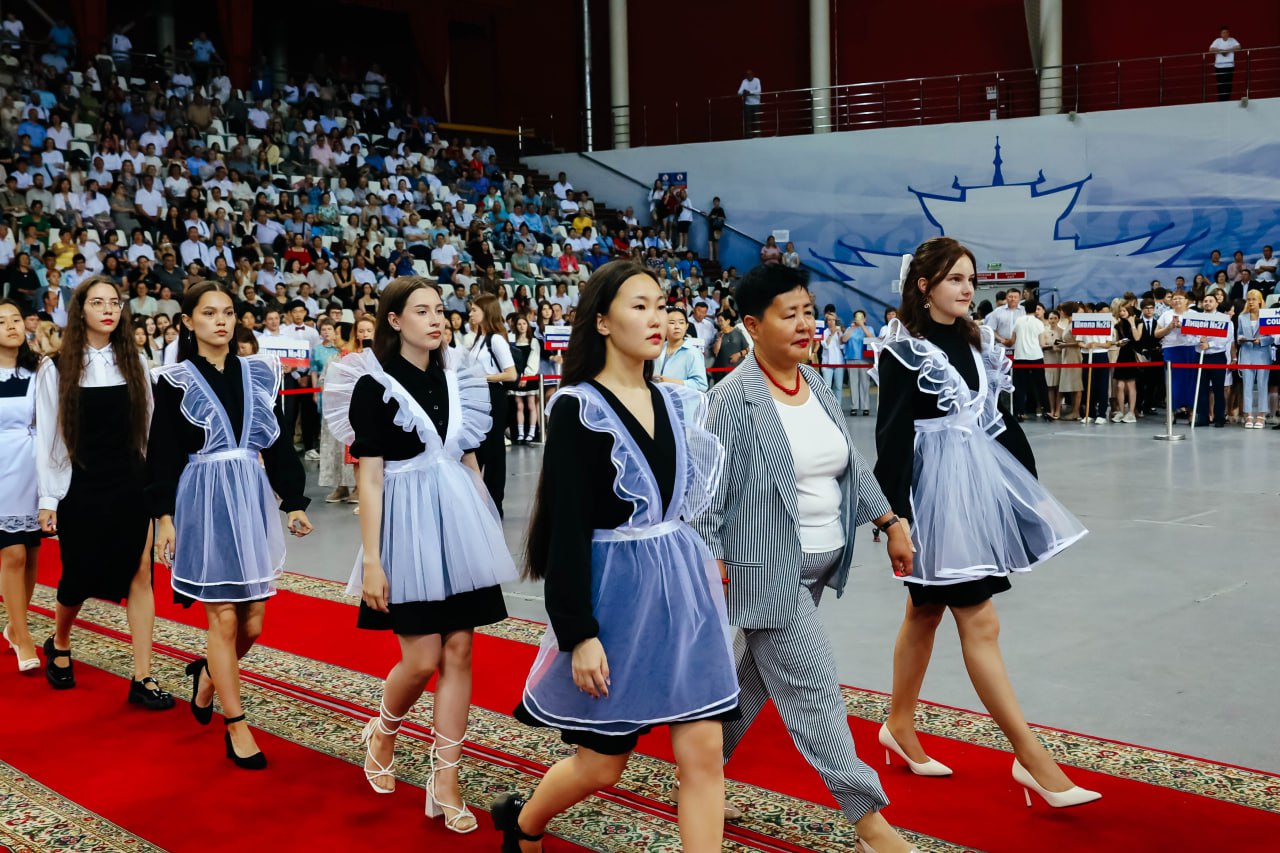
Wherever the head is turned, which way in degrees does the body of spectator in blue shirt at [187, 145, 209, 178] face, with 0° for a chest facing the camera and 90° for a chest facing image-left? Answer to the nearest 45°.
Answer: approximately 315°

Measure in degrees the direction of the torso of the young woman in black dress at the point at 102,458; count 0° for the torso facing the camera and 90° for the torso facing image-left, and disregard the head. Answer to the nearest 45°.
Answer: approximately 315°

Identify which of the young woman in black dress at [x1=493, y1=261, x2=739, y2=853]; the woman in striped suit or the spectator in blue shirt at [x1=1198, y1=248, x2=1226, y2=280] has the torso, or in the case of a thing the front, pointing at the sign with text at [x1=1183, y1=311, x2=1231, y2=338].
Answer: the spectator in blue shirt

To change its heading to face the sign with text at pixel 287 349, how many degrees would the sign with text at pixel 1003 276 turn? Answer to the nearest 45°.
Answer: approximately 45° to its right

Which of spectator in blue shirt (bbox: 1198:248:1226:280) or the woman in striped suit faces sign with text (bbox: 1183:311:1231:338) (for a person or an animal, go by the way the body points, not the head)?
the spectator in blue shirt

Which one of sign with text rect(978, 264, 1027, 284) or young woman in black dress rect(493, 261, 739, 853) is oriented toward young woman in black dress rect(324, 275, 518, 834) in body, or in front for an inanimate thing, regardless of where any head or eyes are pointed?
the sign with text

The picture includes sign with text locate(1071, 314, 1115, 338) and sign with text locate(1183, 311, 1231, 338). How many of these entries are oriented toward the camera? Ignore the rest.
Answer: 2

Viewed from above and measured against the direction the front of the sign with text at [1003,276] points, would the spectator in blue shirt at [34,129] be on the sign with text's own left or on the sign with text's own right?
on the sign with text's own right

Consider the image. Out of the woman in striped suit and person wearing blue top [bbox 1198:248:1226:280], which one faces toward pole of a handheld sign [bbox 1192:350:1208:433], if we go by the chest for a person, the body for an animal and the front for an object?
the person wearing blue top

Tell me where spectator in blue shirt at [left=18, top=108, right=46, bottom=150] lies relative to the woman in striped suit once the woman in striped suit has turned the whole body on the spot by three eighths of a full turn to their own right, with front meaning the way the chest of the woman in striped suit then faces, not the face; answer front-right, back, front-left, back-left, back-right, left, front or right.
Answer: front-right

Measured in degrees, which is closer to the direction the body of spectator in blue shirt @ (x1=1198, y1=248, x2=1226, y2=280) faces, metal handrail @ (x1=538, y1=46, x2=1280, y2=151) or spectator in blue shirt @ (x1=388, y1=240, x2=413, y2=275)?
the spectator in blue shirt

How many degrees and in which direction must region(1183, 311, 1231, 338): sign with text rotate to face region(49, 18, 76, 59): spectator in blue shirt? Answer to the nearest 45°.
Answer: approximately 90° to its right
